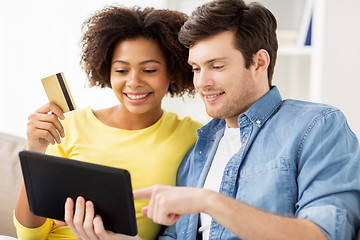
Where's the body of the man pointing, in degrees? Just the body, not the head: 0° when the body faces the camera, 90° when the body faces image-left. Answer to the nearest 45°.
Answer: approximately 45°

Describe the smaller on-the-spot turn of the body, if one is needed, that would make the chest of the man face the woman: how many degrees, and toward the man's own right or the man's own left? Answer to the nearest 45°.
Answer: approximately 90° to the man's own right

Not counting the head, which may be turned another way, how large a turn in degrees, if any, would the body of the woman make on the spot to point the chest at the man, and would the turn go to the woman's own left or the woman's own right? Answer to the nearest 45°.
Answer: approximately 45° to the woman's own left
